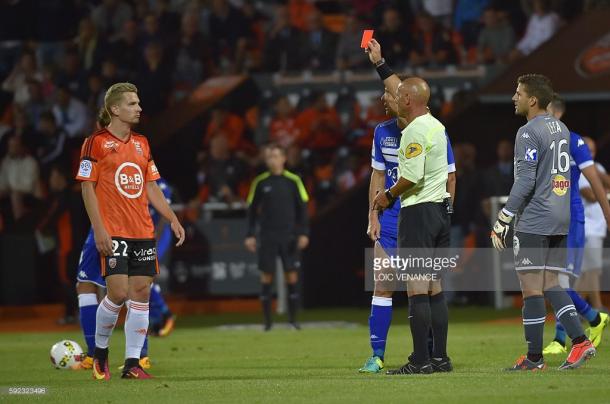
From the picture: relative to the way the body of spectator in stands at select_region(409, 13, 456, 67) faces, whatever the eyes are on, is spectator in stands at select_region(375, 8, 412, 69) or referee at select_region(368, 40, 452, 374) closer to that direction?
the referee

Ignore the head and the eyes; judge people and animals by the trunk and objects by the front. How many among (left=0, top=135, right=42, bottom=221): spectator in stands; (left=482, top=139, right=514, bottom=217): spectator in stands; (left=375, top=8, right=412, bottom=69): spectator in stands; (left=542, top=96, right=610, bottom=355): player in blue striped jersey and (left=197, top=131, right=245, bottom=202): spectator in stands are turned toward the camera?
4

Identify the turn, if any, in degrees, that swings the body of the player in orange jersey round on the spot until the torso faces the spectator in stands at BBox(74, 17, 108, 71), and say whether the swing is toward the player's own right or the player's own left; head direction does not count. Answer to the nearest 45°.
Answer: approximately 135° to the player's own left

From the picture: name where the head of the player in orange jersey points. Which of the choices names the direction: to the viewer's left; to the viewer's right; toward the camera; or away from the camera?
to the viewer's right

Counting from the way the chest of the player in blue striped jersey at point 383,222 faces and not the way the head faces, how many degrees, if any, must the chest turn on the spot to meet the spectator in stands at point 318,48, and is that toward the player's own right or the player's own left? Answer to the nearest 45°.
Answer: approximately 180°

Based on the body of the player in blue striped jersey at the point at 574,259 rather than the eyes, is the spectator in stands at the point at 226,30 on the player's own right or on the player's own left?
on the player's own right

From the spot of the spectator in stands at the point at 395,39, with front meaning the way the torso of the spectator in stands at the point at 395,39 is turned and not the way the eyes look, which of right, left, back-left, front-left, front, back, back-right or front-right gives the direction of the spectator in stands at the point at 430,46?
left

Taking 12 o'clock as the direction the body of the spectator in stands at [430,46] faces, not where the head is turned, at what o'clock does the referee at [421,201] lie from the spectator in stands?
The referee is roughly at 12 o'clock from the spectator in stands.
